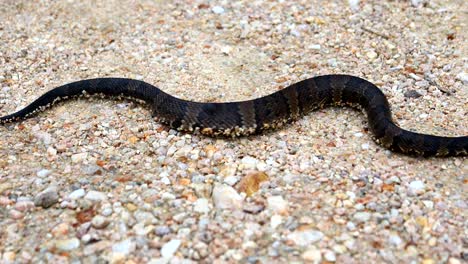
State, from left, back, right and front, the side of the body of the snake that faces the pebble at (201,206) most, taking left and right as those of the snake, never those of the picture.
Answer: right

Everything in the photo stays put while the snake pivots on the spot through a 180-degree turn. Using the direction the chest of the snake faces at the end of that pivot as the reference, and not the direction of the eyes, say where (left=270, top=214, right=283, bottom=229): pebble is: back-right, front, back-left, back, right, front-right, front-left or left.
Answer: left

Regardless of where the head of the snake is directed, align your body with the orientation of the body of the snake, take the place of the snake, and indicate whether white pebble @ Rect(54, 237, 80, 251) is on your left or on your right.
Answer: on your right

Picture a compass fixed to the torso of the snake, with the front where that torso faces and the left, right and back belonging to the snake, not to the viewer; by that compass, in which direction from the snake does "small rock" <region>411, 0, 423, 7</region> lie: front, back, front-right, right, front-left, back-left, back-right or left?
front-left

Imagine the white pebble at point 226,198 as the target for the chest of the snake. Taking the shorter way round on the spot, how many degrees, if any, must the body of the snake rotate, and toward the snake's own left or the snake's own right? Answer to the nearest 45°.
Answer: approximately 90° to the snake's own right

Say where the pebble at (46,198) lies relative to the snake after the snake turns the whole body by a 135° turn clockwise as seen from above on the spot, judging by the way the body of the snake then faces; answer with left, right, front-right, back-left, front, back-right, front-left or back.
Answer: front

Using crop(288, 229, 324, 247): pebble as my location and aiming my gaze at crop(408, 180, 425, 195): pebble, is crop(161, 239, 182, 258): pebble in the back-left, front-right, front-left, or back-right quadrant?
back-left

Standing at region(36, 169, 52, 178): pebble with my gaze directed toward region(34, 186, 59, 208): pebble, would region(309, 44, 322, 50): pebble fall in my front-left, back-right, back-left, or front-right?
back-left

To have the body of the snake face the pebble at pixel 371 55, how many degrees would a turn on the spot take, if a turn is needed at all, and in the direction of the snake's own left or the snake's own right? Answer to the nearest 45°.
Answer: approximately 45° to the snake's own left

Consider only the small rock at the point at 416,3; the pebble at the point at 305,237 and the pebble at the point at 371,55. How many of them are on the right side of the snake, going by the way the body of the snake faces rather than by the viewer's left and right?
1

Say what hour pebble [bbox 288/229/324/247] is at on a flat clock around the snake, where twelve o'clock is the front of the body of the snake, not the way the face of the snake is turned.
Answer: The pebble is roughly at 3 o'clock from the snake.

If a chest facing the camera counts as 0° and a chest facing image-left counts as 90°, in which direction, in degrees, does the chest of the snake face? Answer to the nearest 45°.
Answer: approximately 270°

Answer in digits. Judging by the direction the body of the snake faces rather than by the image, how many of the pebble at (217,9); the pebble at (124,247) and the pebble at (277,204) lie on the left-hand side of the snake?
1

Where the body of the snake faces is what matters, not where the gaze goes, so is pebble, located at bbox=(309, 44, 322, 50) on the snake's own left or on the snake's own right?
on the snake's own left

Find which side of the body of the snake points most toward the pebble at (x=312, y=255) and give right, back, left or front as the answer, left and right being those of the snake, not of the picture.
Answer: right

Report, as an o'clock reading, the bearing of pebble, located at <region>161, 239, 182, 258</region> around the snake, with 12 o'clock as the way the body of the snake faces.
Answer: The pebble is roughly at 4 o'clock from the snake.

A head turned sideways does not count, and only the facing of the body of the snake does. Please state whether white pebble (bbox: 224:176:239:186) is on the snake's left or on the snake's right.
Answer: on the snake's right

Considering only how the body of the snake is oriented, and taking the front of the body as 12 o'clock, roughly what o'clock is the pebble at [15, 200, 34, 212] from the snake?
The pebble is roughly at 5 o'clock from the snake.
